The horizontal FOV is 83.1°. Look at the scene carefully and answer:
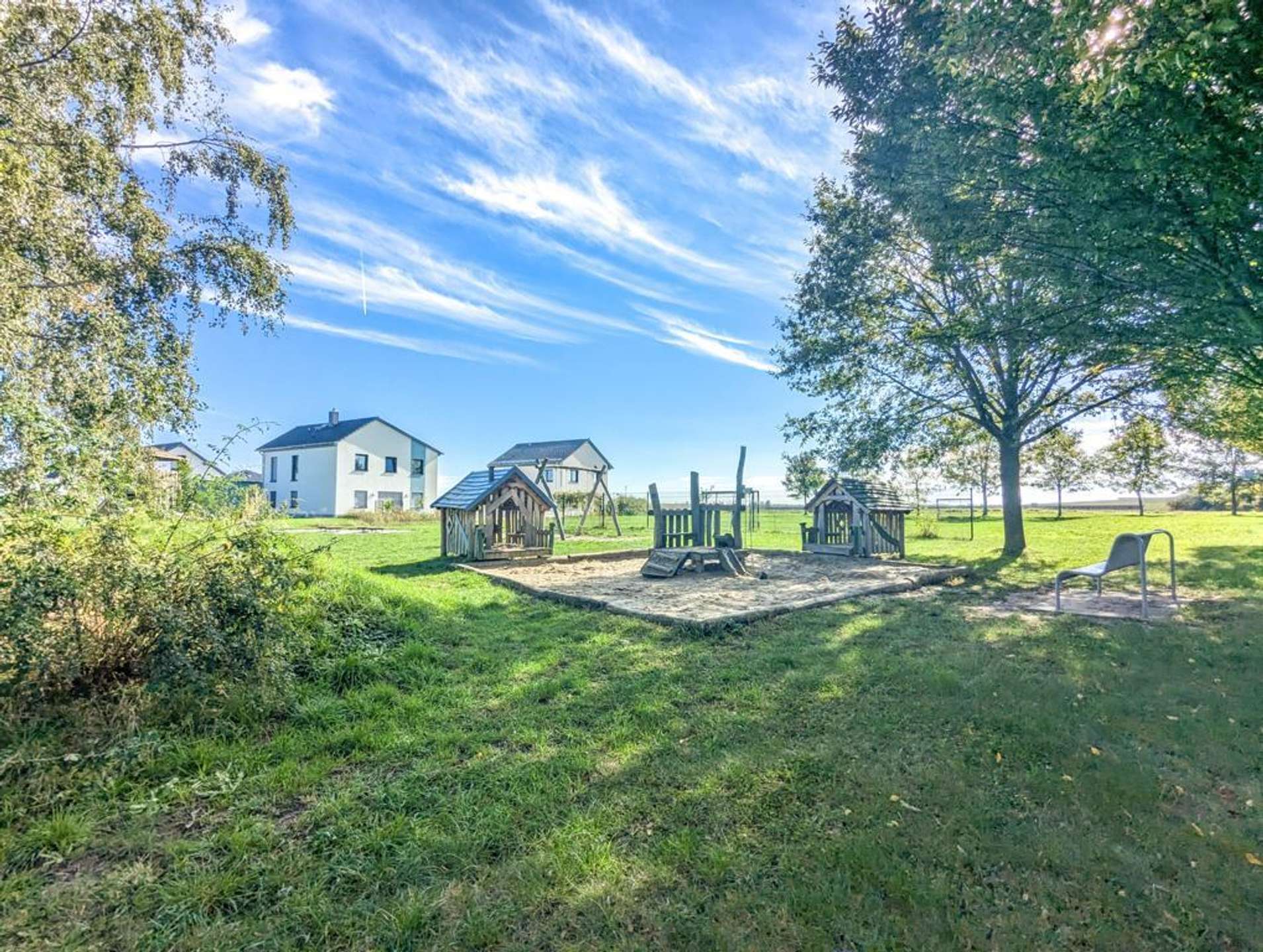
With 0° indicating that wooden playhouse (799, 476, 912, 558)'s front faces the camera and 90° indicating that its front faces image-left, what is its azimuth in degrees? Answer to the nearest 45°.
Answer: approximately 45°

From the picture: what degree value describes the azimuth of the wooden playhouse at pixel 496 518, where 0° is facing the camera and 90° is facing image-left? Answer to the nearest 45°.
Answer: approximately 315°

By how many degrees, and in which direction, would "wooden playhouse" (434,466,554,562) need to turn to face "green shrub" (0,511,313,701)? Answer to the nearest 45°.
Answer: approximately 45° to its right

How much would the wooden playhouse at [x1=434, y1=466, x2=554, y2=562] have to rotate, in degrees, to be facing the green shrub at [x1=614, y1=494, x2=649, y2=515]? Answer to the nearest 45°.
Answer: approximately 135° to its left

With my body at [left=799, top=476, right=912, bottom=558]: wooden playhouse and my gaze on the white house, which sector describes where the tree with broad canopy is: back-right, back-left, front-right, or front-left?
back-right

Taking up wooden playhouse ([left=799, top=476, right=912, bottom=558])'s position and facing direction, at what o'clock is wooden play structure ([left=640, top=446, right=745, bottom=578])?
The wooden play structure is roughly at 12 o'clock from the wooden playhouse.
